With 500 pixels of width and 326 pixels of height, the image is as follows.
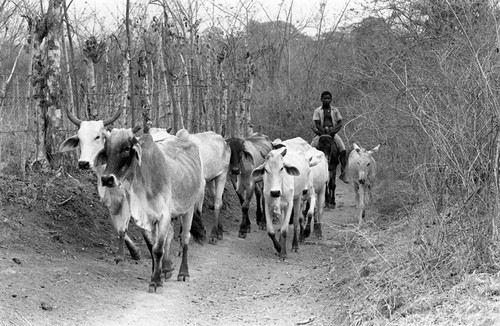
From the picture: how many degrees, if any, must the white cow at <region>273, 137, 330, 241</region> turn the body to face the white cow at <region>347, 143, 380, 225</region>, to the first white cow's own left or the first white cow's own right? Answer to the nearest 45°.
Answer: approximately 180°

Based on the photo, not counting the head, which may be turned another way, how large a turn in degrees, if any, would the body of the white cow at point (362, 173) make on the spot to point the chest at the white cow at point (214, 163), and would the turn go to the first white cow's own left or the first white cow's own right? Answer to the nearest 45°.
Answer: approximately 45° to the first white cow's own right

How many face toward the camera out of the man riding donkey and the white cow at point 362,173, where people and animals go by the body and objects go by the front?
2

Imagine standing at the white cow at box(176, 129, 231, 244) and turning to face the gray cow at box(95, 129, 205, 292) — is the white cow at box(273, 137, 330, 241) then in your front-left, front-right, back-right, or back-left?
back-left

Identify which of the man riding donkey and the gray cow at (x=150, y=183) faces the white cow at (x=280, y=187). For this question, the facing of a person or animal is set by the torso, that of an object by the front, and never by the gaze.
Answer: the man riding donkey

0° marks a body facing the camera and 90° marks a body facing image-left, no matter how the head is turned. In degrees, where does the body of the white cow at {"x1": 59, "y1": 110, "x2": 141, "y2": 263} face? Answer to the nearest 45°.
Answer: approximately 45°

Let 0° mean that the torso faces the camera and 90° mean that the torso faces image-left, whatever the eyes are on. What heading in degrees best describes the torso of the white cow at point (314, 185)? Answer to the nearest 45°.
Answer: approximately 45°

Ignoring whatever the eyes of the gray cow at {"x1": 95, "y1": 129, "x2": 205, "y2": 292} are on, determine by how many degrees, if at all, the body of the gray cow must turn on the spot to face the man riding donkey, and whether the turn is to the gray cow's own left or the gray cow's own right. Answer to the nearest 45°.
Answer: approximately 180°

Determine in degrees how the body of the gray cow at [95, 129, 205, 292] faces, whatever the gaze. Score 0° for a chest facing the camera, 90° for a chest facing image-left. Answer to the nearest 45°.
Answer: approximately 45°

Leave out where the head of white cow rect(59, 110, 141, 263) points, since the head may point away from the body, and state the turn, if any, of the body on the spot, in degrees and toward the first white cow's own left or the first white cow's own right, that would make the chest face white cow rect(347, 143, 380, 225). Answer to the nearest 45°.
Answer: approximately 180°

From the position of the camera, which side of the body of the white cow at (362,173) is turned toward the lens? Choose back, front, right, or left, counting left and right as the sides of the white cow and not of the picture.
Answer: front

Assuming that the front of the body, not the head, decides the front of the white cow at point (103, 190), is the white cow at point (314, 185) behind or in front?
behind

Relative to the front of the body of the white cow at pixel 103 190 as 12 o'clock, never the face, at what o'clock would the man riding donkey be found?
The man riding donkey is roughly at 6 o'clock from the white cow.

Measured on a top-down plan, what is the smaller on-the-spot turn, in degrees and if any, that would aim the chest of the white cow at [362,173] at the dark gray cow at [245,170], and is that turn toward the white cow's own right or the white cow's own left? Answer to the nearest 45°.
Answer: approximately 45° to the white cow's own right
